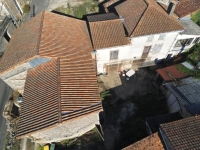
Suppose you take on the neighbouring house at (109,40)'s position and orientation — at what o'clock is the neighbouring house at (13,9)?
the neighbouring house at (13,9) is roughly at 4 o'clock from the neighbouring house at (109,40).

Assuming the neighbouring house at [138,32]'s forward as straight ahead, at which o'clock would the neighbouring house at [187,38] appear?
the neighbouring house at [187,38] is roughly at 8 o'clock from the neighbouring house at [138,32].

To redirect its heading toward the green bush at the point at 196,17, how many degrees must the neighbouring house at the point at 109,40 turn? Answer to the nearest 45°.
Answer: approximately 135° to its left

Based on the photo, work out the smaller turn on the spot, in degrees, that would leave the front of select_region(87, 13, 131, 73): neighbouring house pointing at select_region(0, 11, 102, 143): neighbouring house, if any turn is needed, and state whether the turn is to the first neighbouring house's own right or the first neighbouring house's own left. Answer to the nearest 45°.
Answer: approximately 45° to the first neighbouring house's own right
